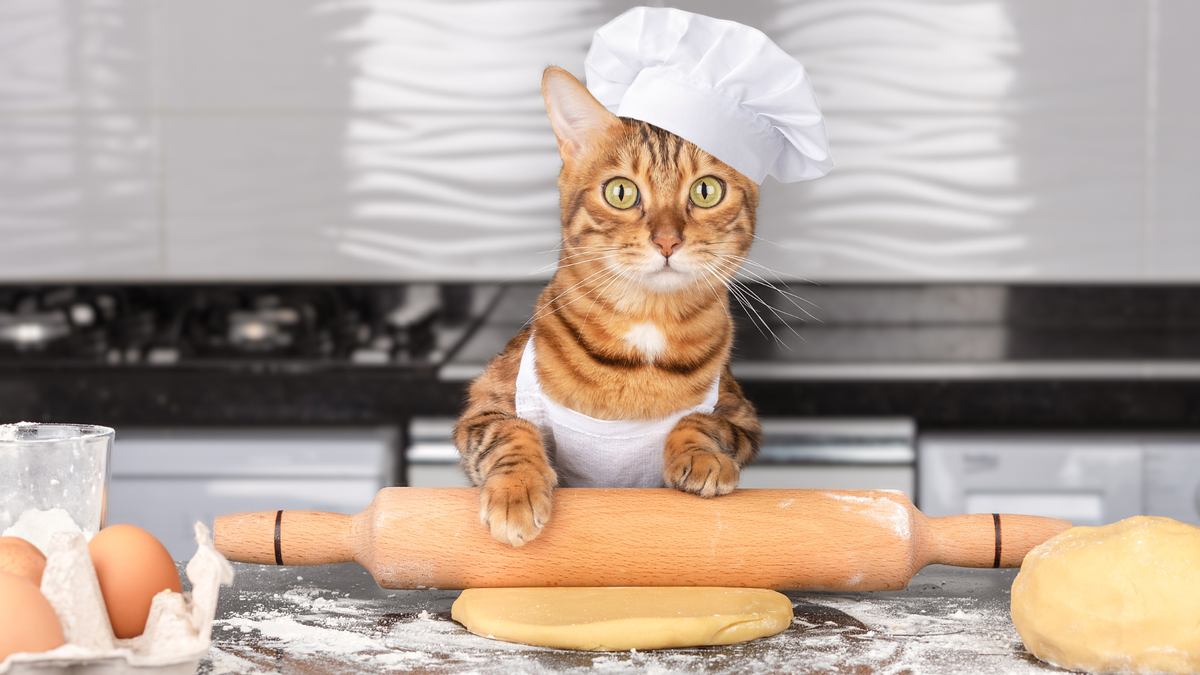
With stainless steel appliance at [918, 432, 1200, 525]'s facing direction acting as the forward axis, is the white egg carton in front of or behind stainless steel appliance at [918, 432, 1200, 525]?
in front

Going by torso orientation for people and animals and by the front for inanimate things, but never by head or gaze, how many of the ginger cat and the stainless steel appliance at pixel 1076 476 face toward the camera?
2

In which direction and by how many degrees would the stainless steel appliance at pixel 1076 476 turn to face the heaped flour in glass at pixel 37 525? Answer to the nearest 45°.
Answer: approximately 45° to its right

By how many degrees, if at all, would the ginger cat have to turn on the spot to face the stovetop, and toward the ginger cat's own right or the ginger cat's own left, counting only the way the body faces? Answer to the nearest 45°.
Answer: approximately 180°

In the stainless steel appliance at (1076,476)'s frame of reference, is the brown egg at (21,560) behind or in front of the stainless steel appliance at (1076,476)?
in front

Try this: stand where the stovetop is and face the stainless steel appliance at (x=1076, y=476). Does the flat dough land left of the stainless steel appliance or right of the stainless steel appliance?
right

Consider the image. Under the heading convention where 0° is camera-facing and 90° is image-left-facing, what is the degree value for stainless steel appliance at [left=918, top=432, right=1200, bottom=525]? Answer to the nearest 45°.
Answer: approximately 0°
